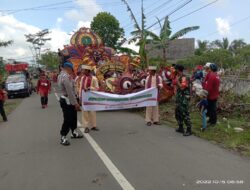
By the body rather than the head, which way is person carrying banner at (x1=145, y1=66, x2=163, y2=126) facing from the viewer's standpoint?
toward the camera

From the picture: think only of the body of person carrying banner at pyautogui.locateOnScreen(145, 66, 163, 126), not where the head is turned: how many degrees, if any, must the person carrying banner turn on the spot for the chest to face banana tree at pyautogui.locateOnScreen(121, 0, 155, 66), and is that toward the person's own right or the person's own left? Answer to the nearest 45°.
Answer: approximately 180°

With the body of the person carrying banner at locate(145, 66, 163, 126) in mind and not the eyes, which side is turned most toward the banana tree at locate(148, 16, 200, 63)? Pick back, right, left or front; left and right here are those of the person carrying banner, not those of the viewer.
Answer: back
